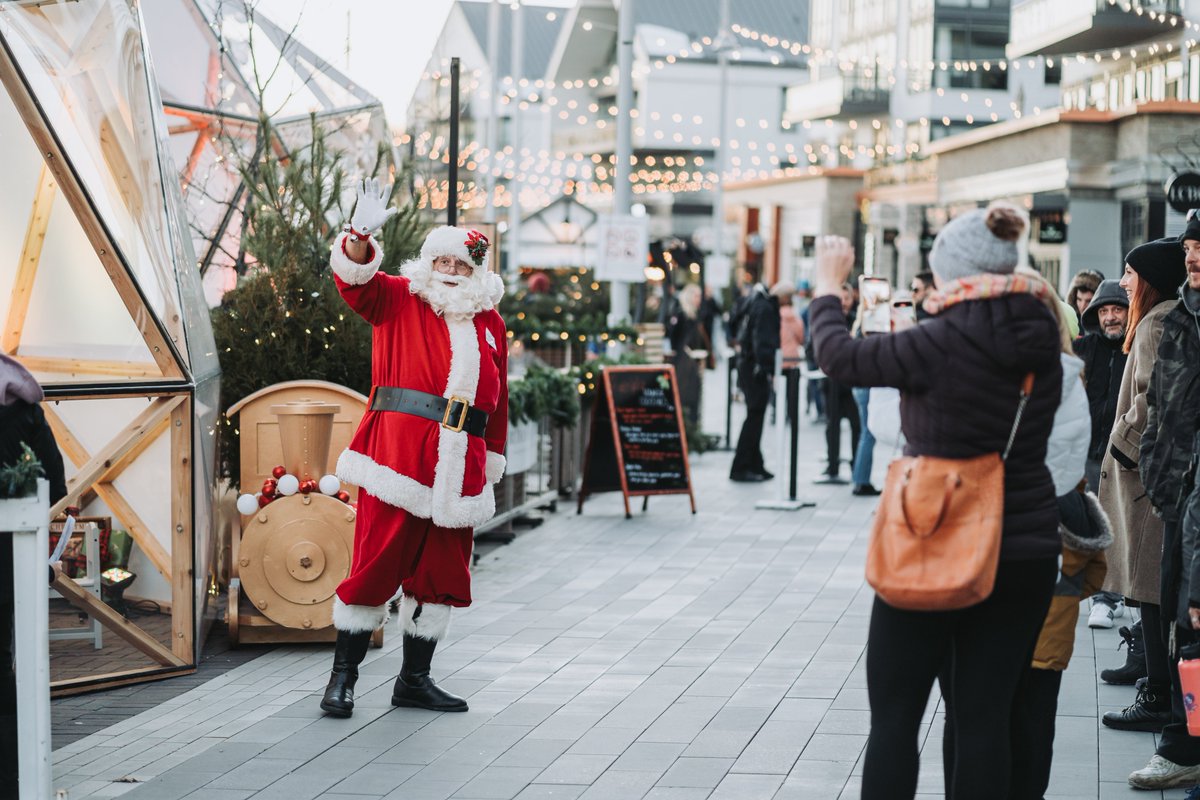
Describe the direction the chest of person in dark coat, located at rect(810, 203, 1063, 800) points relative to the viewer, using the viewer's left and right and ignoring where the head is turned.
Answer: facing away from the viewer and to the left of the viewer

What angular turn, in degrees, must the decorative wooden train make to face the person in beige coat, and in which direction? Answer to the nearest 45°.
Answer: approximately 45° to its left

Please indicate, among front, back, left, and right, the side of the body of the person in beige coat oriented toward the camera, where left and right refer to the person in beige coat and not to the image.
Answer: left

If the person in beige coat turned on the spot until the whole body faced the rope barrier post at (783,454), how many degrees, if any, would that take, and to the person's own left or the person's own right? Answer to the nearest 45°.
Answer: approximately 45° to the person's own right

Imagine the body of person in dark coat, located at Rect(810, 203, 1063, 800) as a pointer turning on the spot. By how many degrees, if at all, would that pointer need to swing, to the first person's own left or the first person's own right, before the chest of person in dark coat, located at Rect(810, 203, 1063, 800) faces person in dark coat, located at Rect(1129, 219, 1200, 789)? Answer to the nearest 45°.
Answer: approximately 90° to the first person's own right

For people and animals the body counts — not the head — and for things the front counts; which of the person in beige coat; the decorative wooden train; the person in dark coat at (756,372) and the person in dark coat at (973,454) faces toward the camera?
the decorative wooden train

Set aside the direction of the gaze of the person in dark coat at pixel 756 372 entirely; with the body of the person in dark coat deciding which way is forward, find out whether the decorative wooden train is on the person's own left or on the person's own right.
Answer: on the person's own right

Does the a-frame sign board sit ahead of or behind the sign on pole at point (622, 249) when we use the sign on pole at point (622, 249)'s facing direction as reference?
ahead

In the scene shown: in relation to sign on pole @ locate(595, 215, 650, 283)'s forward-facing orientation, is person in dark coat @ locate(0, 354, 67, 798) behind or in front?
in front

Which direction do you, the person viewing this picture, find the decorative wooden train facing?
facing the viewer

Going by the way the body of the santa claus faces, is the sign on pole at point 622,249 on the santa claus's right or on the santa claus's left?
on the santa claus's left

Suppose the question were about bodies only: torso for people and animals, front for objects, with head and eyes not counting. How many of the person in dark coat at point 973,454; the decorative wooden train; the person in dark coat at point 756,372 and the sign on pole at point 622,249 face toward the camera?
2

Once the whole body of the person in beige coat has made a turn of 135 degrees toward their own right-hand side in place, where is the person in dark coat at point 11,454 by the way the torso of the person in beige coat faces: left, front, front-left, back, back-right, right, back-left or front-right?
back
